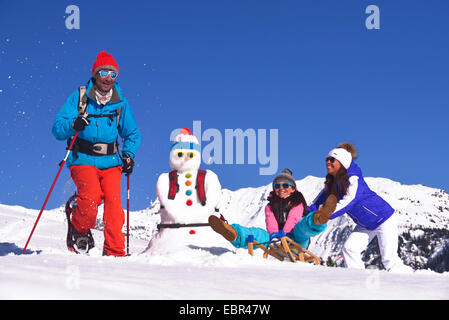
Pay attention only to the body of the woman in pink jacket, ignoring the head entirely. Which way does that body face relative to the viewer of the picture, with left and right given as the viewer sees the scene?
facing the viewer

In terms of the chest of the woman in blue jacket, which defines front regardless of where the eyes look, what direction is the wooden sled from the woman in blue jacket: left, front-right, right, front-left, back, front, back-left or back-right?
front-left

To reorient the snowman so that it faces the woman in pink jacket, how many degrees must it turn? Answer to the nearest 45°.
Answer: approximately 90° to its left

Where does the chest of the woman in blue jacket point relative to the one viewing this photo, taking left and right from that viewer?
facing to the left of the viewer

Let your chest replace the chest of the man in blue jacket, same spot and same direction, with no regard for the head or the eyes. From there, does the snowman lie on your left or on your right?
on your left

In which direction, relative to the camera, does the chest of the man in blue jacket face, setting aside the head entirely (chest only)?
toward the camera

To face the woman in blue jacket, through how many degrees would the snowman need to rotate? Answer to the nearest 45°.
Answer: approximately 90° to its left

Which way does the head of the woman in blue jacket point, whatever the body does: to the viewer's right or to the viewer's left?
to the viewer's left

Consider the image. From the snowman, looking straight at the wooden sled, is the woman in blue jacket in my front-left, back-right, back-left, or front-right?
front-left
